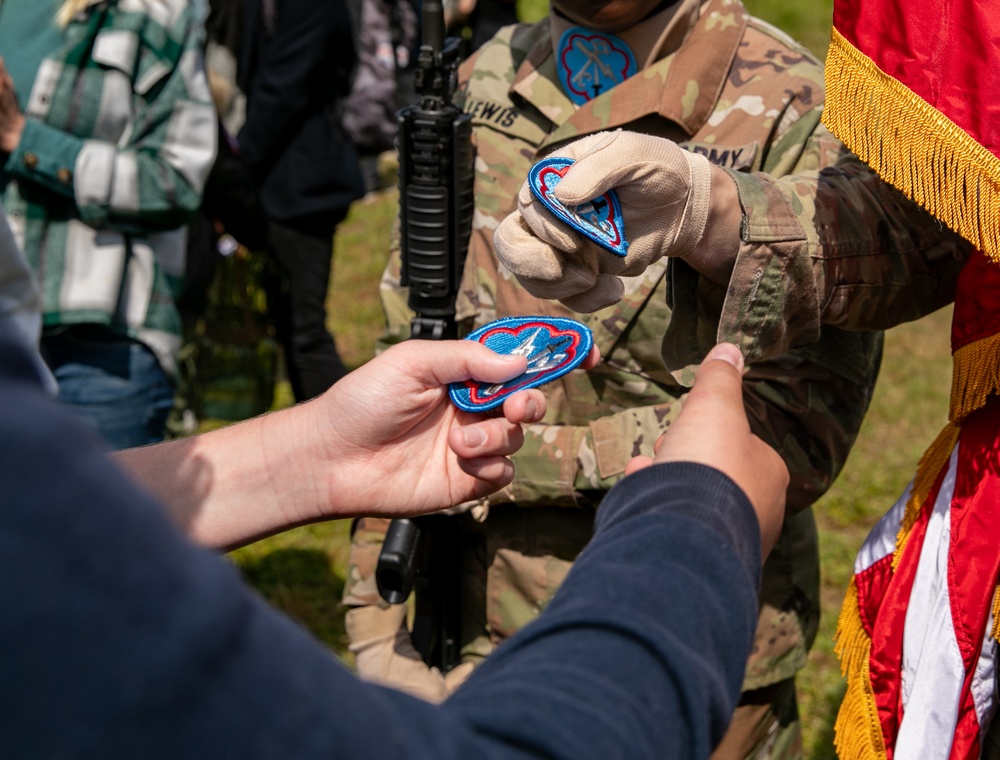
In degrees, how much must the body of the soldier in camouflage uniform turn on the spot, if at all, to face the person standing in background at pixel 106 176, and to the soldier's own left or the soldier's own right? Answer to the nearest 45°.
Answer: approximately 90° to the soldier's own right

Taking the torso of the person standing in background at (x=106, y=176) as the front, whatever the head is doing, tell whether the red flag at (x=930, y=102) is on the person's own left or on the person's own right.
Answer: on the person's own left

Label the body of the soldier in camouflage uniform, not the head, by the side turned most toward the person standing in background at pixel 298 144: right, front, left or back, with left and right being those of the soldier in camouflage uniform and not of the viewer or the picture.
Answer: right

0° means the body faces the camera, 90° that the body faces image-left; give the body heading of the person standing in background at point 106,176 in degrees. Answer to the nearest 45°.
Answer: approximately 45°

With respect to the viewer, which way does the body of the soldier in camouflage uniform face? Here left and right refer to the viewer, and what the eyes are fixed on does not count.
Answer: facing the viewer and to the left of the viewer

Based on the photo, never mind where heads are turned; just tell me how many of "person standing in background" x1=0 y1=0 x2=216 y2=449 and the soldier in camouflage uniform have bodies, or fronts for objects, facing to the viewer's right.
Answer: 0

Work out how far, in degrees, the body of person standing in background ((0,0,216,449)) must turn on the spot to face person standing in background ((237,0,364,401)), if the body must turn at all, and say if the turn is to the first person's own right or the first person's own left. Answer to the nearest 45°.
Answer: approximately 180°
